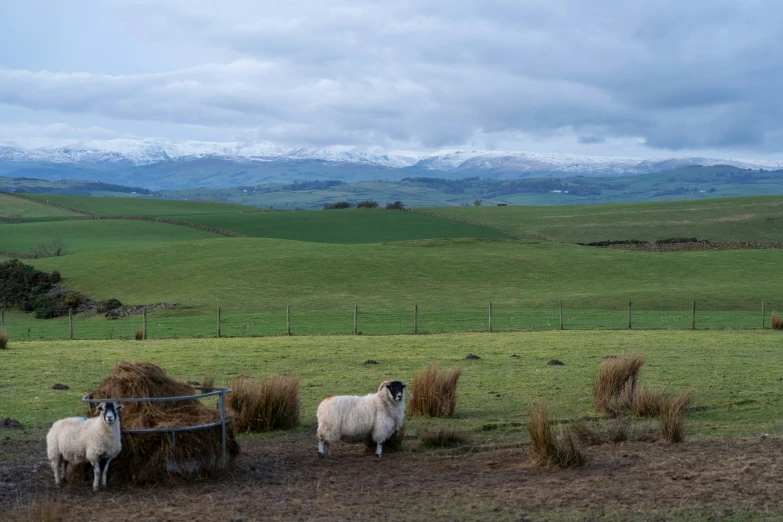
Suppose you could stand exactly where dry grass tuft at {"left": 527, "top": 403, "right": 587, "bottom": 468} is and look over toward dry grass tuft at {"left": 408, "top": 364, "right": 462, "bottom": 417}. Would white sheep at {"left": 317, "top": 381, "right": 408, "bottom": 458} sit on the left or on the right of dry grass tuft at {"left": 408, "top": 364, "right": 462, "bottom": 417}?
left

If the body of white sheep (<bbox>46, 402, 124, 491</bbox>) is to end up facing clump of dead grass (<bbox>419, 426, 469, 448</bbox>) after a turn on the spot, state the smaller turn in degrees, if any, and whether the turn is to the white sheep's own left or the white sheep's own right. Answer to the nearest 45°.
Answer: approximately 45° to the white sheep's own left

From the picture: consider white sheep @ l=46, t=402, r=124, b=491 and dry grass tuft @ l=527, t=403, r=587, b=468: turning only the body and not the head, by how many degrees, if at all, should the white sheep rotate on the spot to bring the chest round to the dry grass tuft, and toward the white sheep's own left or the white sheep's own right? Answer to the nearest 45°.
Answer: approximately 45° to the white sheep's own left

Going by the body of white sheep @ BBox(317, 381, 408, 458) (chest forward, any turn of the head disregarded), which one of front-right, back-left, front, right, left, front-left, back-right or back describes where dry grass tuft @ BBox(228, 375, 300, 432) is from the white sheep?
back-left

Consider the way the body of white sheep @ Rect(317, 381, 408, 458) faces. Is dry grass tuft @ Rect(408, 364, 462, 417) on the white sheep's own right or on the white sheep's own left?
on the white sheep's own left

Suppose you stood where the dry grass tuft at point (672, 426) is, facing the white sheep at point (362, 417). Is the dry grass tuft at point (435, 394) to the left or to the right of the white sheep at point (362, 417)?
right

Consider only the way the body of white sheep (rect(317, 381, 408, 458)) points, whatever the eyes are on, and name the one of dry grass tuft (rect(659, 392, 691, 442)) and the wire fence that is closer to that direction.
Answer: the dry grass tuft

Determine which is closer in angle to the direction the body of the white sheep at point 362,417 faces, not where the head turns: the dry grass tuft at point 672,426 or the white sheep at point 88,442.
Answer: the dry grass tuft

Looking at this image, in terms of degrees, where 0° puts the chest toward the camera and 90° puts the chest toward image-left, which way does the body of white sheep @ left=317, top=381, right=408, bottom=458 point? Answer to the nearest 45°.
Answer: approximately 270°
